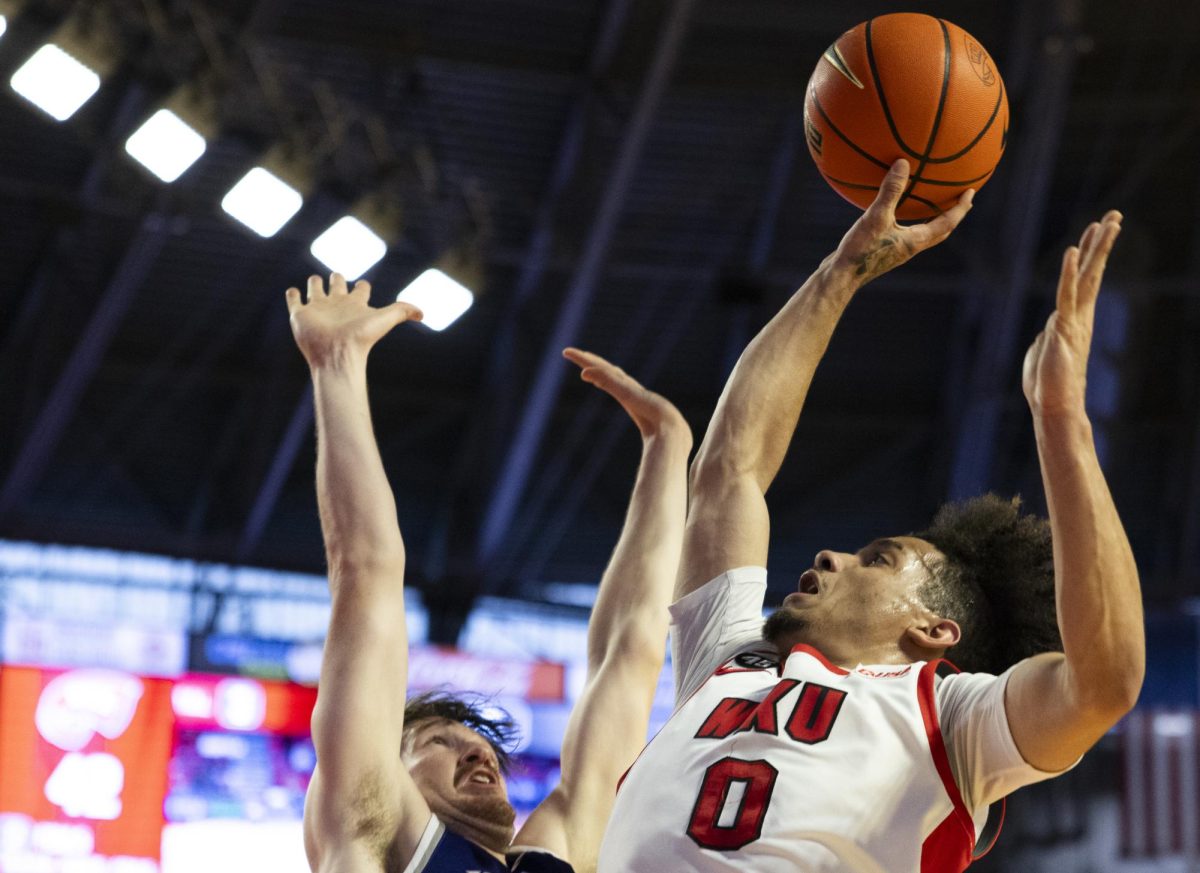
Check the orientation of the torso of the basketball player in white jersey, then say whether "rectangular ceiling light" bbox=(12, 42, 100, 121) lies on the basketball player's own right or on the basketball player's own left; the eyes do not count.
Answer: on the basketball player's own right

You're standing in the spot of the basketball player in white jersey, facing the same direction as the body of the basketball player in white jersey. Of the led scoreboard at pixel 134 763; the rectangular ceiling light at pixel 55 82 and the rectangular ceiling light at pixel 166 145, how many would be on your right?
3

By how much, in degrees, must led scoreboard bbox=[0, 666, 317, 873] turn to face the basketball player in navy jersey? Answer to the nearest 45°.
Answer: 0° — it already faces them

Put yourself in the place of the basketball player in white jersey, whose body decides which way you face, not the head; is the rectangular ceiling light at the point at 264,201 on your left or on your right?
on your right

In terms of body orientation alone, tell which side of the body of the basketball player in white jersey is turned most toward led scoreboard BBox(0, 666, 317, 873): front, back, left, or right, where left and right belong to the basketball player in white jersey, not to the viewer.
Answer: right

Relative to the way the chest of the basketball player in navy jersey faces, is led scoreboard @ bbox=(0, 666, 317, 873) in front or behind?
behind

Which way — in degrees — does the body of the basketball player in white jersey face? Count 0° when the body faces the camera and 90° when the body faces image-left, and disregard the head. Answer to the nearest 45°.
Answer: approximately 45°

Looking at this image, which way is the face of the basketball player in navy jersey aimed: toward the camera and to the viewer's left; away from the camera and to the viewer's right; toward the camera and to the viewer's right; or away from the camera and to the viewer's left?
toward the camera and to the viewer's right

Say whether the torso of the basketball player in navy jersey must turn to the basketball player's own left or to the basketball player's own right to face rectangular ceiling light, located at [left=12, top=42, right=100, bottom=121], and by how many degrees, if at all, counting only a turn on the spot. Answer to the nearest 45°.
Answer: approximately 180°

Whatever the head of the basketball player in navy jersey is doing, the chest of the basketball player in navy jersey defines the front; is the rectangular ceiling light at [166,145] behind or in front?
behind
